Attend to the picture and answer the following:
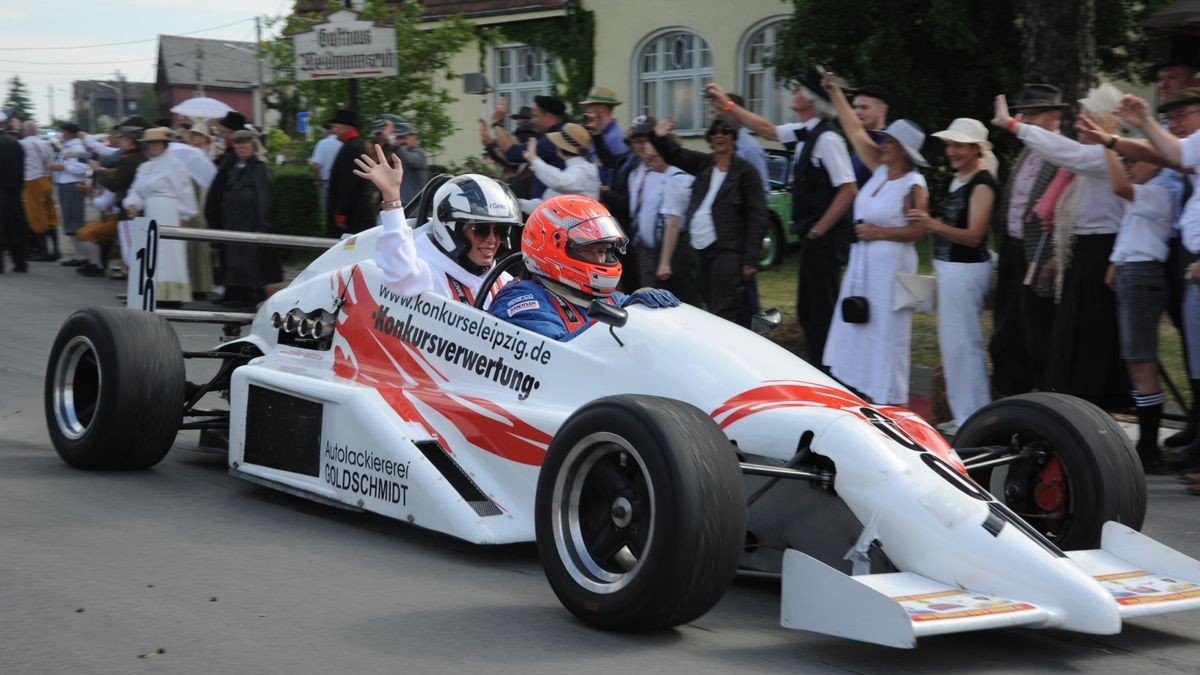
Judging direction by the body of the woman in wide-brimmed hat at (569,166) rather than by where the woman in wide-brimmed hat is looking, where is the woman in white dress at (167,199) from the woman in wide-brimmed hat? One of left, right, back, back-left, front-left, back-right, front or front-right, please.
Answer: front-right

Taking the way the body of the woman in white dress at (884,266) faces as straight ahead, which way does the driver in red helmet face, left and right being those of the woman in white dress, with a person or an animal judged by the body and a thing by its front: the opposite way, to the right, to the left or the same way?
to the left

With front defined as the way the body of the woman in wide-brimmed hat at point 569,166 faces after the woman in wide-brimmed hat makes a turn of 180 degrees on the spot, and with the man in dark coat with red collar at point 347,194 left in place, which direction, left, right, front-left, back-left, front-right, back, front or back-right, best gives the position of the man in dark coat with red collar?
back-left

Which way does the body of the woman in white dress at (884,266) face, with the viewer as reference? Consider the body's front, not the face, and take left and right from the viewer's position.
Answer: facing the viewer and to the left of the viewer

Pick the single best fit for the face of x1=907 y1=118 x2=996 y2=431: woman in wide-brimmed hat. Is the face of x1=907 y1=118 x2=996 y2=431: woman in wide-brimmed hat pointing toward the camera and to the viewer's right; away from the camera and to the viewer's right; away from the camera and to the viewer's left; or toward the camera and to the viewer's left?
toward the camera and to the viewer's left

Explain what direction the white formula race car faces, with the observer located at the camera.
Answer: facing the viewer and to the right of the viewer

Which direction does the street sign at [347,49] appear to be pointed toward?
toward the camera

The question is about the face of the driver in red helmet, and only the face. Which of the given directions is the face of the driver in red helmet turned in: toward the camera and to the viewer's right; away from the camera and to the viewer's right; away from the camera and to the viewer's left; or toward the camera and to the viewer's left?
toward the camera and to the viewer's right

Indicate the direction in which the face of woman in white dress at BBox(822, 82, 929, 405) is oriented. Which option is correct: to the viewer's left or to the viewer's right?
to the viewer's left

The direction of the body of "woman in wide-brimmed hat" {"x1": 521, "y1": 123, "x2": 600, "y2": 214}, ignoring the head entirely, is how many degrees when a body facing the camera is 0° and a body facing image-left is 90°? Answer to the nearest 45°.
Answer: approximately 90°

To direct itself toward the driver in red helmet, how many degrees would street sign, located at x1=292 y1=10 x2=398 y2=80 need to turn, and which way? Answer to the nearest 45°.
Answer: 0° — it already faces them
